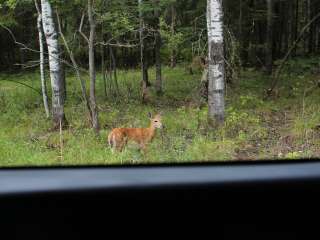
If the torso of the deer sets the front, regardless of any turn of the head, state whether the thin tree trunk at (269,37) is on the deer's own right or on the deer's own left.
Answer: on the deer's own left

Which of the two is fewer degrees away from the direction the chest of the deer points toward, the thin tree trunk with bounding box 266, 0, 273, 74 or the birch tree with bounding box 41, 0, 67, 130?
the thin tree trunk

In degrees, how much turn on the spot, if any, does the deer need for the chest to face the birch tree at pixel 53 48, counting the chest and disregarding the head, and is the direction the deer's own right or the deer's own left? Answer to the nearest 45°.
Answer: approximately 90° to the deer's own left

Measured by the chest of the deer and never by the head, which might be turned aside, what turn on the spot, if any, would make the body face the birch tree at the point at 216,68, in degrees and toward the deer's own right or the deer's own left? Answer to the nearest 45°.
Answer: approximately 45° to the deer's own left

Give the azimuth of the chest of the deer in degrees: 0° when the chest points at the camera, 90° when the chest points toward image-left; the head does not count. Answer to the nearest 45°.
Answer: approximately 270°
